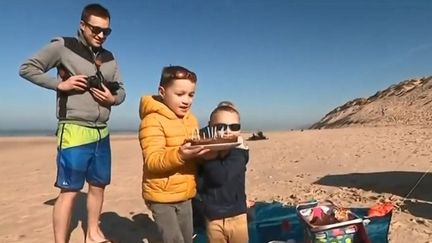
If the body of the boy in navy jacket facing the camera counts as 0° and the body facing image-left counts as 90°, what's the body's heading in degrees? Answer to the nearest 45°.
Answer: approximately 0°

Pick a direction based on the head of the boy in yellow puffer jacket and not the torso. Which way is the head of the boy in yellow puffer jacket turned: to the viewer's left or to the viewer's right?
to the viewer's right

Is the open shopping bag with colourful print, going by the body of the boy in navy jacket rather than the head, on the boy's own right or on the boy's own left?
on the boy's own left

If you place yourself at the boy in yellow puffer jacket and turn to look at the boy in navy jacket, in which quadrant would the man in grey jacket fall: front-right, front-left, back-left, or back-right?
back-left

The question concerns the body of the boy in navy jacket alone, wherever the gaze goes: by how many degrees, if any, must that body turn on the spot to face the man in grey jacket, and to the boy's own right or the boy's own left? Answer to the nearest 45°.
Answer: approximately 90° to the boy's own right

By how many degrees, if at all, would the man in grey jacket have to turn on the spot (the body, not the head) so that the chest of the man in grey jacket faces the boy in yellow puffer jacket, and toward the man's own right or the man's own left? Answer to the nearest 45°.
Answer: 0° — they already face them

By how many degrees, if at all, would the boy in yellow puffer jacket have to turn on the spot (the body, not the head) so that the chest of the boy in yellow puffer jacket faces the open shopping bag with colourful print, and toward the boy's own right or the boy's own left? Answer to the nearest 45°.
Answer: approximately 45° to the boy's own left

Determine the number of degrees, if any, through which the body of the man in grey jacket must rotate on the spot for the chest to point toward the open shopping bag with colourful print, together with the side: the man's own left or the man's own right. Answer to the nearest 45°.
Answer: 0° — they already face it
